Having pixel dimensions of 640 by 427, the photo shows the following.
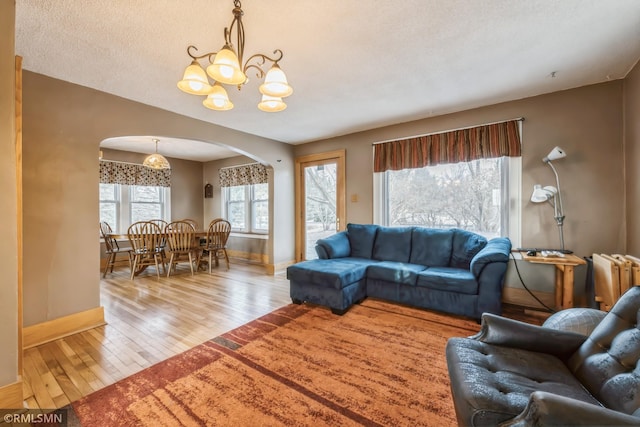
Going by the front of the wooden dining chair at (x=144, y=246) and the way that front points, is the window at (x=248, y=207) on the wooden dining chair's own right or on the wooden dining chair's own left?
on the wooden dining chair's own right

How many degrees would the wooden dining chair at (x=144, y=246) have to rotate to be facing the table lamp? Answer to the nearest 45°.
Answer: approximately 135° to its right

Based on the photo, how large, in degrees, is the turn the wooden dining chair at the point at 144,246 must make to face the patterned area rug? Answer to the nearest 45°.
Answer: approximately 180°

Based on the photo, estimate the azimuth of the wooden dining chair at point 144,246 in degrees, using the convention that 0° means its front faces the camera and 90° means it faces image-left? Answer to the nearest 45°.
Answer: approximately 180°

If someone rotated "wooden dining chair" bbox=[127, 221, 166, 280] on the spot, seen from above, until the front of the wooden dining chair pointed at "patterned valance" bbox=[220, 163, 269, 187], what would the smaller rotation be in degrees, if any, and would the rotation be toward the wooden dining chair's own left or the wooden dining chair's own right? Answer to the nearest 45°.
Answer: approximately 45° to the wooden dining chair's own right

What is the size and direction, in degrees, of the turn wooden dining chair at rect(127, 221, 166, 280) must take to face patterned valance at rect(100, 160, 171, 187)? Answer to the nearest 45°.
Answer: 0° — it already faces it

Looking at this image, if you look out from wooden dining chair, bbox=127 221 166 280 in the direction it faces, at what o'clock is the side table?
The side table is roughly at 5 o'clock from the wooden dining chair.

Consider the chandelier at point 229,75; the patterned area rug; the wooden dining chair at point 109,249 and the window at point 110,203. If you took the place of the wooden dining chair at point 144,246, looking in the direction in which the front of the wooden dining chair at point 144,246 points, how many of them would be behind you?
2

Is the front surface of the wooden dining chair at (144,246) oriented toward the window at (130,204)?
yes
